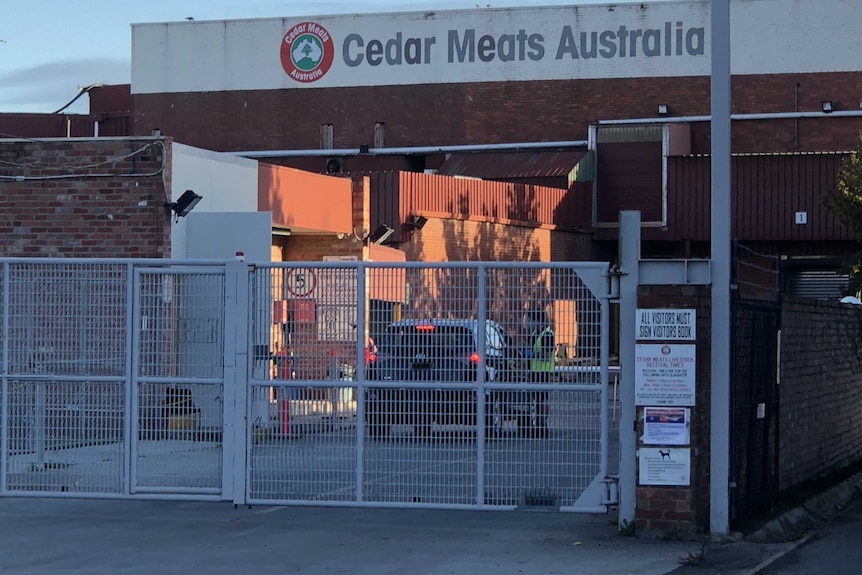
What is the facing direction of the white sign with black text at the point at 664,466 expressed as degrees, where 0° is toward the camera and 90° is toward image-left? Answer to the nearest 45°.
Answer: approximately 0°

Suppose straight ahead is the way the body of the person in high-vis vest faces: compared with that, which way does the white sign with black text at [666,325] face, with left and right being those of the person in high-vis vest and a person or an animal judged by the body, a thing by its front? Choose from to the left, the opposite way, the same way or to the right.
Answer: to the left

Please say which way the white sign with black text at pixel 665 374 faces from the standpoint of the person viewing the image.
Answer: facing the viewer

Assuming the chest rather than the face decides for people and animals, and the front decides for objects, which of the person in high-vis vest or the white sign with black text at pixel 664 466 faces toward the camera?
the white sign with black text

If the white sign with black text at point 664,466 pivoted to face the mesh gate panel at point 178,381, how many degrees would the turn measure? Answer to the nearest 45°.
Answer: approximately 90° to its right

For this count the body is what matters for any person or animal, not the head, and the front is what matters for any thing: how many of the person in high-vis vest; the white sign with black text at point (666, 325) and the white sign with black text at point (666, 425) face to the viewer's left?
1

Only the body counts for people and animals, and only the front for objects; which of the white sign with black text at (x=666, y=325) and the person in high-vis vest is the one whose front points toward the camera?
the white sign with black text

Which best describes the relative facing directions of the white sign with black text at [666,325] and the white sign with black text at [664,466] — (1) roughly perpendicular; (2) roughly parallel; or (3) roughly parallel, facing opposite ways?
roughly parallel

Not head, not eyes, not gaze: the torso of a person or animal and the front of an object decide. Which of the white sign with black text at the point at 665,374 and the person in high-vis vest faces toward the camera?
the white sign with black text

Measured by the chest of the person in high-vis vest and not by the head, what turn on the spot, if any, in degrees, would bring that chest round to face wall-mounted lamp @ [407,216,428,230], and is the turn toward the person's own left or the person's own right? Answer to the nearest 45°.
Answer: approximately 90° to the person's own right

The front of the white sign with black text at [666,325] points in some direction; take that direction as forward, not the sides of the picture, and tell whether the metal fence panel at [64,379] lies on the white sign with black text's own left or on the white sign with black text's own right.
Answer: on the white sign with black text's own right

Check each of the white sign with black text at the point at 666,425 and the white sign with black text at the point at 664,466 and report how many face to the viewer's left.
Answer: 0

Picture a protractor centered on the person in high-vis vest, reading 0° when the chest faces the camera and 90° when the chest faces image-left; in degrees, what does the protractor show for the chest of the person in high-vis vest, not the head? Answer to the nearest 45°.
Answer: approximately 90°

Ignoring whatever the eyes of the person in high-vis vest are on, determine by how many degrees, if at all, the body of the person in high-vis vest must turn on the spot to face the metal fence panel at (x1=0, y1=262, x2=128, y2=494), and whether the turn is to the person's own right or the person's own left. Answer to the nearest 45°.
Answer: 0° — they already face it

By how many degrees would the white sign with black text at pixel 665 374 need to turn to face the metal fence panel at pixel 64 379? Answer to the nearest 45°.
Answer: approximately 90° to its right

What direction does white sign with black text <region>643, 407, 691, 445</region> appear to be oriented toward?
toward the camera
